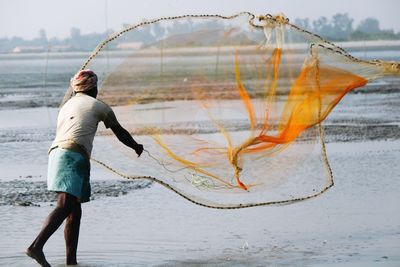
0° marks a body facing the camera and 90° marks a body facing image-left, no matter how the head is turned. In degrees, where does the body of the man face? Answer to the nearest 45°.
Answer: approximately 225°

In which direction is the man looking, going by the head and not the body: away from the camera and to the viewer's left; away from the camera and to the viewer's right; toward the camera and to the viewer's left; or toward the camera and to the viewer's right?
away from the camera and to the viewer's right
